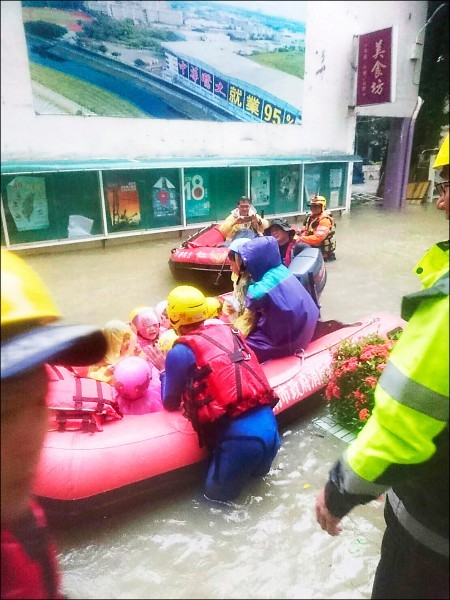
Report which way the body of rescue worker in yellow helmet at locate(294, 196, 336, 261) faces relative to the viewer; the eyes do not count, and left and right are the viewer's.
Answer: facing the viewer and to the left of the viewer

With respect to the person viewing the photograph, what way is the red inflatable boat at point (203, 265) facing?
facing to the left of the viewer

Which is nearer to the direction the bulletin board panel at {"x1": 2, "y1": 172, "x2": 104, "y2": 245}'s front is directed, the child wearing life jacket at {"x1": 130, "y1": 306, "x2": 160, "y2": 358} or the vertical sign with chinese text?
the child wearing life jacket

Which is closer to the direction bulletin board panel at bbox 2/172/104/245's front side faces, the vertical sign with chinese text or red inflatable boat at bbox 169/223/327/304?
the red inflatable boat

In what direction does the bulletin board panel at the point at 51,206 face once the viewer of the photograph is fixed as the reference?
facing the viewer

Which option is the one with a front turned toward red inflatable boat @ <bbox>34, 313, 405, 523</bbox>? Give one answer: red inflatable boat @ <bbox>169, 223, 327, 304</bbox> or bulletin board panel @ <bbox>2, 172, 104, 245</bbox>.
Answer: the bulletin board panel

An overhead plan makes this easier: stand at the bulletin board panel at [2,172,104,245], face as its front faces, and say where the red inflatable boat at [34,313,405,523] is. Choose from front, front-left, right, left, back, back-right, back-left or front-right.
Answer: front

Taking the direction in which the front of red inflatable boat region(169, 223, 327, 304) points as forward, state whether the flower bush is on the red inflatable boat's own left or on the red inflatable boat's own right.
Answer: on the red inflatable boat's own left

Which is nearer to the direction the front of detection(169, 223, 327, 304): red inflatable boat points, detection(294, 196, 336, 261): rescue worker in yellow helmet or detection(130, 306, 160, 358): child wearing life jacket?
the child wearing life jacket
